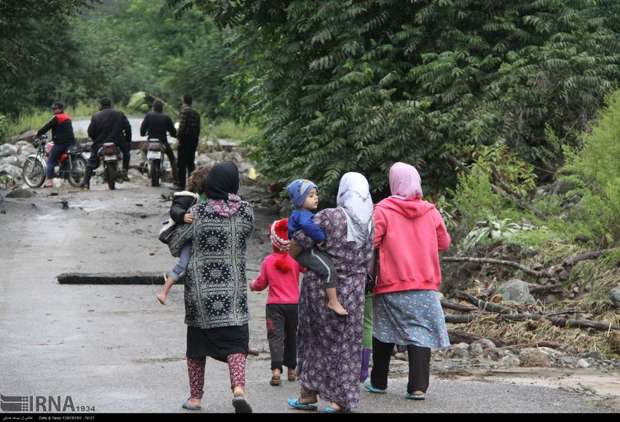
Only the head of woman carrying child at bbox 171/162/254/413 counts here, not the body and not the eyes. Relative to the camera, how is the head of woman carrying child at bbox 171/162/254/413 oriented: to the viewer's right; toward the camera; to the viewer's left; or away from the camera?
away from the camera

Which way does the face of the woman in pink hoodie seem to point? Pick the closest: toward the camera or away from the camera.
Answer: away from the camera

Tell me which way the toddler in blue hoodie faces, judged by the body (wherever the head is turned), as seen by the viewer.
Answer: to the viewer's right

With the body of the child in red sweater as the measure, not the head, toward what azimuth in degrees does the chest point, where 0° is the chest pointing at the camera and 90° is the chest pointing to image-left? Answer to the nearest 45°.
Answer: approximately 180°

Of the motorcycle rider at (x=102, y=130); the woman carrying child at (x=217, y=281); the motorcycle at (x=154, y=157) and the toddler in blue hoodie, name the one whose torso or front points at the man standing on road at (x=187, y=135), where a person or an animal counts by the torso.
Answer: the woman carrying child

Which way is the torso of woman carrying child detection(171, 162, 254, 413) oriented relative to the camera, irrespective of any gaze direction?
away from the camera

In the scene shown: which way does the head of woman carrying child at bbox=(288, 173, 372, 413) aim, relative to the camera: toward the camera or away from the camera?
away from the camera

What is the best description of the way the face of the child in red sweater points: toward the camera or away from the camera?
away from the camera

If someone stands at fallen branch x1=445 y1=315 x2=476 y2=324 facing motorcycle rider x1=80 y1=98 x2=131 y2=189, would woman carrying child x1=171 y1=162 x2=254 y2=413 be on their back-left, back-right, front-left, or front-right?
back-left

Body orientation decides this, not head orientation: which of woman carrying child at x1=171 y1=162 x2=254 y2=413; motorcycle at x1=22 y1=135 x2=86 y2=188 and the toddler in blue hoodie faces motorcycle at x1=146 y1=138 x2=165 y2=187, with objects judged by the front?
the woman carrying child

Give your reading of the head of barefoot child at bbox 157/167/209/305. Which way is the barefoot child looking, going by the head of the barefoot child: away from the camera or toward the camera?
away from the camera
